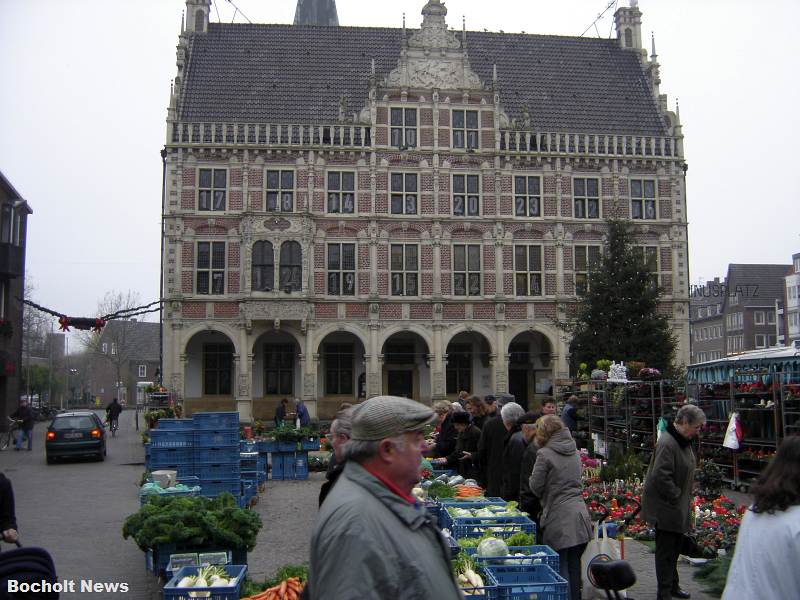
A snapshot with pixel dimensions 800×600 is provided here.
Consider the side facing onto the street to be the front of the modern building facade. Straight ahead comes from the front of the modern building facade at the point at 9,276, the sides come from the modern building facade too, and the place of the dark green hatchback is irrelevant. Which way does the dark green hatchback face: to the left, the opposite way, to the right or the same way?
to the left

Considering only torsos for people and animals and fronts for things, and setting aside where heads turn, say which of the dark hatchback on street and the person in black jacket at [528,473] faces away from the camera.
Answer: the dark hatchback on street

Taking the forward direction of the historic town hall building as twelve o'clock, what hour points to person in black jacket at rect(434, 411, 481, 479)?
The person in black jacket is roughly at 12 o'clock from the historic town hall building.

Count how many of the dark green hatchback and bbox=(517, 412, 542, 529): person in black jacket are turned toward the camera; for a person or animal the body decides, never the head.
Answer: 0

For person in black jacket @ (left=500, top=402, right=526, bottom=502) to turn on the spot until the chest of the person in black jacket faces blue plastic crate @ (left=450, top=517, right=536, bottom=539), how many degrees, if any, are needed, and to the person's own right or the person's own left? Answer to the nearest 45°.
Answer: approximately 90° to the person's own left

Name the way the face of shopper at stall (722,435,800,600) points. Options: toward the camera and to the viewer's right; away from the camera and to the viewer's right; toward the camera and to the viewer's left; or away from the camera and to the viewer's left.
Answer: away from the camera and to the viewer's left

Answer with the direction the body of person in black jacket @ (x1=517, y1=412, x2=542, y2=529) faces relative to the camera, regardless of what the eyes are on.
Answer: to the viewer's left

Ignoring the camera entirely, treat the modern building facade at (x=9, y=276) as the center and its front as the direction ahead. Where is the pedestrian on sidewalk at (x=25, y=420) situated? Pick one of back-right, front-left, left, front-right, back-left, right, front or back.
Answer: right

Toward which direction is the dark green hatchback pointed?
away from the camera

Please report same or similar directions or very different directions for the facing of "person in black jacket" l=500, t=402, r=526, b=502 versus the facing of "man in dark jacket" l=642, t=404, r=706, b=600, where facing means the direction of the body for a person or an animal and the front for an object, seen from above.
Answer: very different directions

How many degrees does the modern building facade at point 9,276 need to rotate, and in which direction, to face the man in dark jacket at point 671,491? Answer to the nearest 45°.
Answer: approximately 90° to its right
